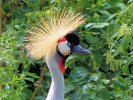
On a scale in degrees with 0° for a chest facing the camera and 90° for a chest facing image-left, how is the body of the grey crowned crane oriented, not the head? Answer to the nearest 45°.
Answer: approximately 270°

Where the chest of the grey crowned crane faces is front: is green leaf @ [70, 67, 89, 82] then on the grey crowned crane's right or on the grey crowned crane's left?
on the grey crowned crane's left
